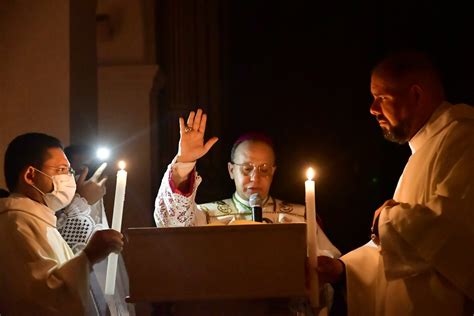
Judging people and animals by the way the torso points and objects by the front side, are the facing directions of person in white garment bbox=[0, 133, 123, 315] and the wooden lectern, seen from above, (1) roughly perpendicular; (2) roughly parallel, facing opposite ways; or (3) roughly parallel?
roughly perpendicular

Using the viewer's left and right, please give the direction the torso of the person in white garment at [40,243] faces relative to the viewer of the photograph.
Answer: facing to the right of the viewer

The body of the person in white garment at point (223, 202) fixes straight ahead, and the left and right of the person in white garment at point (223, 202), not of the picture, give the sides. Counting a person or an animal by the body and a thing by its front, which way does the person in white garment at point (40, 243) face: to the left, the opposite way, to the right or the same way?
to the left

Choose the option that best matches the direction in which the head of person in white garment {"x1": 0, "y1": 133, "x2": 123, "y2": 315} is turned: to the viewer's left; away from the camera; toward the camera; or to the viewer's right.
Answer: to the viewer's right

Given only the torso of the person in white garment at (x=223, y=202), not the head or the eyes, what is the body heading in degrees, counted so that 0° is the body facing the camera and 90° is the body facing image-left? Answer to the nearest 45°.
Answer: approximately 0°

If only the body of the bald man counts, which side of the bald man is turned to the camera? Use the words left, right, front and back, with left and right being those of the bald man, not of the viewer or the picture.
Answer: left

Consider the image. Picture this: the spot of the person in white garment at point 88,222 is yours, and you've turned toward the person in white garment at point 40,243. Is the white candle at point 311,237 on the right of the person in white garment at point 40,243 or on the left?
left
